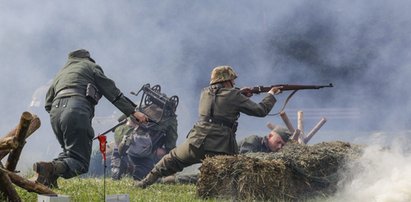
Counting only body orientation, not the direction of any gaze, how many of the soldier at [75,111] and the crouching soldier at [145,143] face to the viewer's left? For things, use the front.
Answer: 0

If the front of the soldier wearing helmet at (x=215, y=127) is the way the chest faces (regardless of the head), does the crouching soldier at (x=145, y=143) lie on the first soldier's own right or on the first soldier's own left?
on the first soldier's own left

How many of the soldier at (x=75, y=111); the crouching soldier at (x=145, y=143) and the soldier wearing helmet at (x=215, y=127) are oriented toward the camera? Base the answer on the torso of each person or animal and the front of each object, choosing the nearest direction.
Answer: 0

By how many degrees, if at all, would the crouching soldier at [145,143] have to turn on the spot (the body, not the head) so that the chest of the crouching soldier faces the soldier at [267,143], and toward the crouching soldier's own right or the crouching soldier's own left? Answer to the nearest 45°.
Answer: approximately 45° to the crouching soldier's own right

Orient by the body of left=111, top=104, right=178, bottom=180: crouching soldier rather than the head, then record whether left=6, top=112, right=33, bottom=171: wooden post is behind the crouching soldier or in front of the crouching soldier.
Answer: behind

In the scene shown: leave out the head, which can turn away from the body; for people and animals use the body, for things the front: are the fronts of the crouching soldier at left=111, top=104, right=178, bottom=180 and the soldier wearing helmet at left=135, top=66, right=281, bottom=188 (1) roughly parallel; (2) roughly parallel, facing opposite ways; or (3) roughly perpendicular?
roughly parallel

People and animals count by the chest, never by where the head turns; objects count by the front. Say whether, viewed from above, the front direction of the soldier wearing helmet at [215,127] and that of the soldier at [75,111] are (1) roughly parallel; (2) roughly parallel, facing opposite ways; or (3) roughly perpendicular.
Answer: roughly parallel

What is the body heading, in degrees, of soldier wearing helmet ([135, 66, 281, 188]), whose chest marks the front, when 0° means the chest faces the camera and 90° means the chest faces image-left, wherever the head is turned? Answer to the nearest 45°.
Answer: approximately 225°

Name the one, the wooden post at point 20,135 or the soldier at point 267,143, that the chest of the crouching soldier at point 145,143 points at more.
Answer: the soldier

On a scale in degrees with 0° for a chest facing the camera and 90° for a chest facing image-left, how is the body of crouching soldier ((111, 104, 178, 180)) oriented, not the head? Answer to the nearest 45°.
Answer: approximately 225°

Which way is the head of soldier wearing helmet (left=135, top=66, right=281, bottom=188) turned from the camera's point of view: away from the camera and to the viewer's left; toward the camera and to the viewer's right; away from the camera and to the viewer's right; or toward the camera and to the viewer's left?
away from the camera and to the viewer's right

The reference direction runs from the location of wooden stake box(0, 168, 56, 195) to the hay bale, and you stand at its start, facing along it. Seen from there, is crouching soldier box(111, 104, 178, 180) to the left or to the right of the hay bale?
left

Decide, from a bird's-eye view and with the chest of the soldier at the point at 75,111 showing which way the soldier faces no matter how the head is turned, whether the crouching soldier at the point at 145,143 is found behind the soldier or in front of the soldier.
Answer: in front

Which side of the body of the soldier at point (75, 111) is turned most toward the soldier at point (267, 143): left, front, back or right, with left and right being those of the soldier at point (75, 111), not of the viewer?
front

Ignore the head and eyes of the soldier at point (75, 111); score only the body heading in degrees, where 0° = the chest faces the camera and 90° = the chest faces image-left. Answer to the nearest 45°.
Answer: approximately 225°

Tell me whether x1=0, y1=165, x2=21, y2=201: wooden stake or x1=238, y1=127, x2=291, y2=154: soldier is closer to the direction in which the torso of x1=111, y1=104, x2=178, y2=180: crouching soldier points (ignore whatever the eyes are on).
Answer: the soldier
